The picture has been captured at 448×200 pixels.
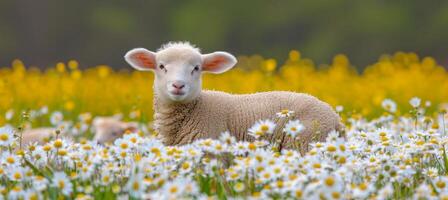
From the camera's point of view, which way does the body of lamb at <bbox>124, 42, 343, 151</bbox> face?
to the viewer's left

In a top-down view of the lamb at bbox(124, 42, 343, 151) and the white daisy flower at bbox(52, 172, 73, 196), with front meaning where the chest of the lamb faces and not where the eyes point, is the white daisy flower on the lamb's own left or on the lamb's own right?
on the lamb's own left
